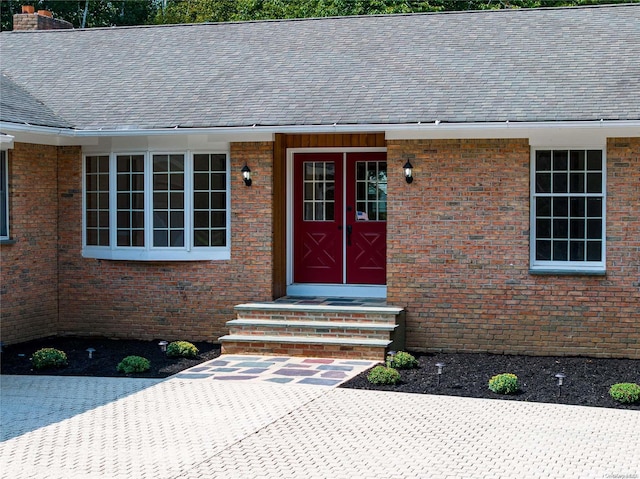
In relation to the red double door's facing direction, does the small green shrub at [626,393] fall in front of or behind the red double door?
in front

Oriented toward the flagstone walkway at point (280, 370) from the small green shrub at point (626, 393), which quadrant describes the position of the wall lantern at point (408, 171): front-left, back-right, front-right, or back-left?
front-right

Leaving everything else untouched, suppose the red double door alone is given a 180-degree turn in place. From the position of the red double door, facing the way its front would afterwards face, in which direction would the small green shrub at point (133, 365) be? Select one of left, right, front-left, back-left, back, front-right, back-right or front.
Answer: back-left

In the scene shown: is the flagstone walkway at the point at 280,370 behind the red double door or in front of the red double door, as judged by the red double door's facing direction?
in front

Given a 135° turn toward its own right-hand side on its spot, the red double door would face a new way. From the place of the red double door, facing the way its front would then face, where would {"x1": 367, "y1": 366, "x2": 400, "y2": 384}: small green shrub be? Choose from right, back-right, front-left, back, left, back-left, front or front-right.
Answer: back-left

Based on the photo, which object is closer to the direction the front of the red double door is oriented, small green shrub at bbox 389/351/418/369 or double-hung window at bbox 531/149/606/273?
the small green shrub

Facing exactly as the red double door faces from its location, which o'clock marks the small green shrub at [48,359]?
The small green shrub is roughly at 2 o'clock from the red double door.

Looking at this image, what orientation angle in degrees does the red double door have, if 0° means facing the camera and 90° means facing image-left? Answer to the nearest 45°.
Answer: approximately 0°

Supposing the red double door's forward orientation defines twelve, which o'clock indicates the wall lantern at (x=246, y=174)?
The wall lantern is roughly at 2 o'clock from the red double door.

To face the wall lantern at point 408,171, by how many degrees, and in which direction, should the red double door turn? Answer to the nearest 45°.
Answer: approximately 45° to its left
